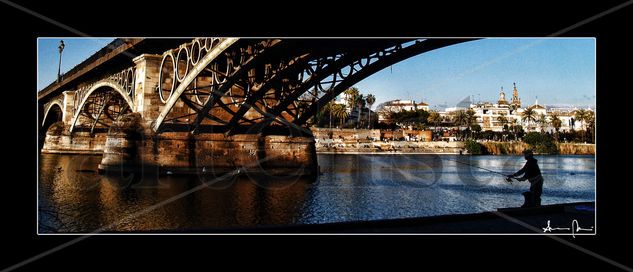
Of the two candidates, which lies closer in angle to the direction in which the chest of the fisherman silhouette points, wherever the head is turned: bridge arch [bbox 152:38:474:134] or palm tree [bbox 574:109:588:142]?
the bridge arch

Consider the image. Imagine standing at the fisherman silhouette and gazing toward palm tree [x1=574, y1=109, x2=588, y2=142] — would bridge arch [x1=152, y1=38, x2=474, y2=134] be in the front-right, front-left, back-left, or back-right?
front-left

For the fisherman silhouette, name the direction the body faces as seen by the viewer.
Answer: to the viewer's left

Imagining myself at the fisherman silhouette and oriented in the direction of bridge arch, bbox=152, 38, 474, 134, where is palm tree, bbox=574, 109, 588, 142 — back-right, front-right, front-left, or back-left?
front-right

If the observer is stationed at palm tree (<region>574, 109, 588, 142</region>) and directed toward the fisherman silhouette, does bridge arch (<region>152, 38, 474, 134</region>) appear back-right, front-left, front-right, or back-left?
front-right

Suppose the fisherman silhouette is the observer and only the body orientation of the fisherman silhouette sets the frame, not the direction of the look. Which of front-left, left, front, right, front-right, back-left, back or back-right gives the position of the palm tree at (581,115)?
right

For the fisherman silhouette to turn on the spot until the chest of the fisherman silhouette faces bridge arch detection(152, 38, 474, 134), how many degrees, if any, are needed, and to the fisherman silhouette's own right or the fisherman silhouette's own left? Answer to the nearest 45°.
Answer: approximately 45° to the fisherman silhouette's own right
